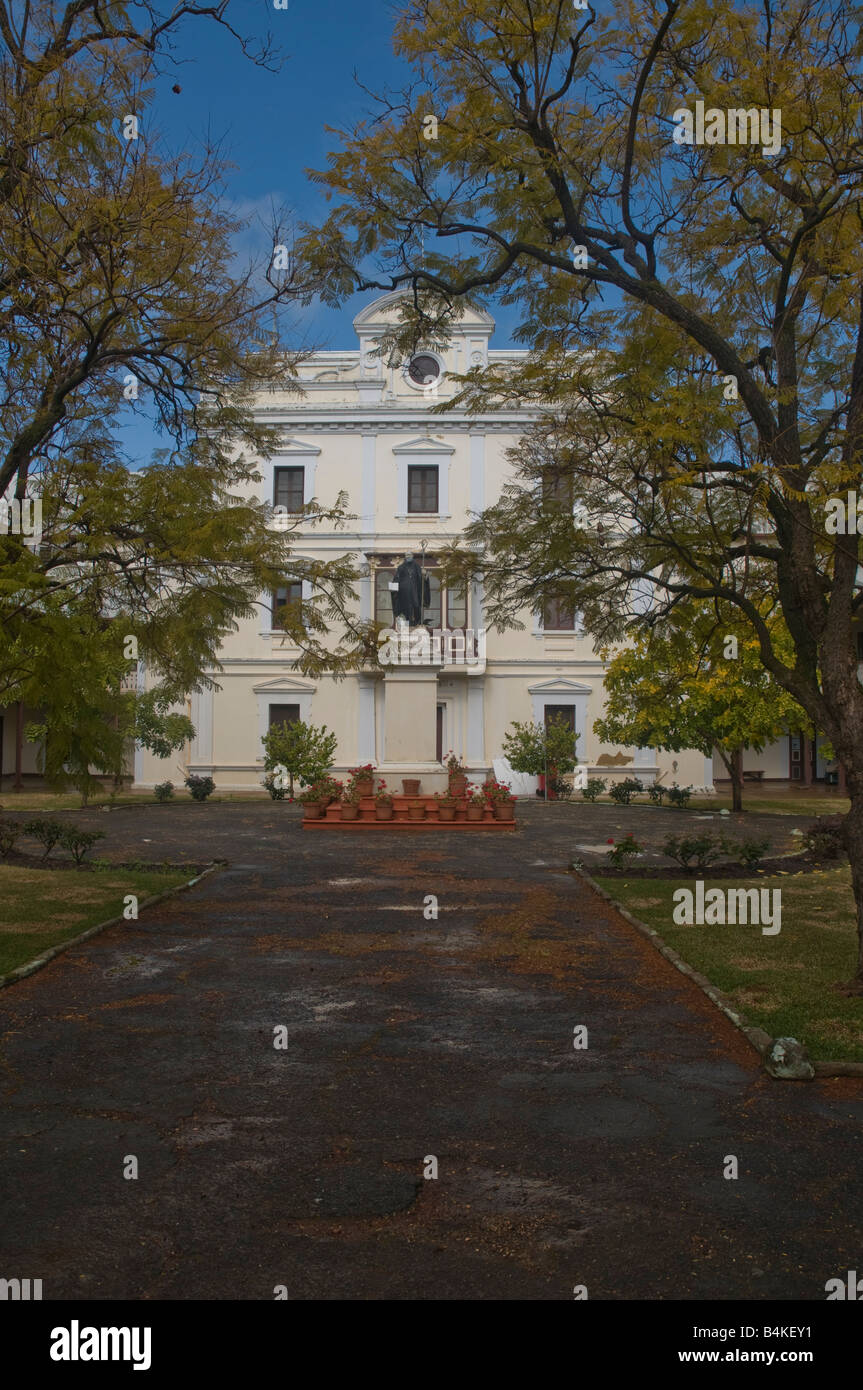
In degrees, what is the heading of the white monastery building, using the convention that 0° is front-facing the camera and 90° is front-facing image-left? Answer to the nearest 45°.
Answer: approximately 0°

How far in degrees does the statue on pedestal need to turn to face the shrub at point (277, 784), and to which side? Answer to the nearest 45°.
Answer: approximately 135° to its right

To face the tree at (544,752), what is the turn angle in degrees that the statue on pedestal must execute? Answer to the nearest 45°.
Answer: approximately 135° to its left

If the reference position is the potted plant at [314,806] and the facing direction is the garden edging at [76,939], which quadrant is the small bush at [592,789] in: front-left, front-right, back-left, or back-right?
back-left

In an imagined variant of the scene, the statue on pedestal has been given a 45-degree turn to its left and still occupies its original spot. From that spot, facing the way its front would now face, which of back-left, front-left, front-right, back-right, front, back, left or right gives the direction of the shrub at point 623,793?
left

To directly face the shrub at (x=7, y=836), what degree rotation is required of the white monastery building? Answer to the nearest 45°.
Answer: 0° — it already faces it

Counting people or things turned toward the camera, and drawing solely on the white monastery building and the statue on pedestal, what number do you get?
2

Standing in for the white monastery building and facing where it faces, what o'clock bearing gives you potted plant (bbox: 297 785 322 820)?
The potted plant is roughly at 12 o'clock from the white monastery building.

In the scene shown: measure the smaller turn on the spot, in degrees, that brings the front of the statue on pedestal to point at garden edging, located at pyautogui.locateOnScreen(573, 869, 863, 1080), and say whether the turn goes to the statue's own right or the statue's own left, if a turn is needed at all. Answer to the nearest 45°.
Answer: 0° — it already faces it

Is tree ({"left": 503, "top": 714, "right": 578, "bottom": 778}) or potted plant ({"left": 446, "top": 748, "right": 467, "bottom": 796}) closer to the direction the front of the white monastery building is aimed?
the potted plant
